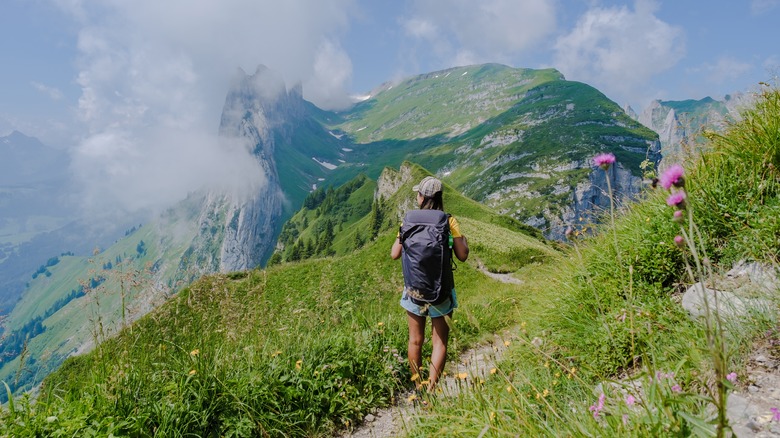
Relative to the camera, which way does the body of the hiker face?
away from the camera

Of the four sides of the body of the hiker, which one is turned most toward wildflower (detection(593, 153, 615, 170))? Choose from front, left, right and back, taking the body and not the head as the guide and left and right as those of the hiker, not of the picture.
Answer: back

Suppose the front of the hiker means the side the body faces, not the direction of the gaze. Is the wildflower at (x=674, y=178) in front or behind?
behind
